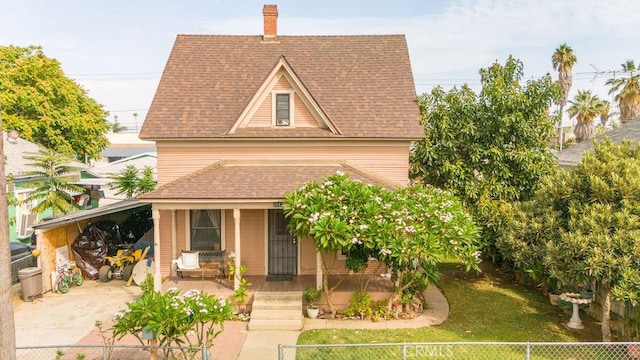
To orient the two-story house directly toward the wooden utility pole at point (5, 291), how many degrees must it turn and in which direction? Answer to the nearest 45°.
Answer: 0° — it already faces it

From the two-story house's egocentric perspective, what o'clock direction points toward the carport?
The carport is roughly at 3 o'clock from the two-story house.

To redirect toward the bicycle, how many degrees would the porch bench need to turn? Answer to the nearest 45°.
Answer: approximately 90° to its right

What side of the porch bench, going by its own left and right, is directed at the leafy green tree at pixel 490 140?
left

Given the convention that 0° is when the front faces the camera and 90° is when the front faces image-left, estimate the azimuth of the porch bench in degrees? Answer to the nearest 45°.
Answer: approximately 0°

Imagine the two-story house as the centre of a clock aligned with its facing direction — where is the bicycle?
The bicycle is roughly at 3 o'clock from the two-story house.

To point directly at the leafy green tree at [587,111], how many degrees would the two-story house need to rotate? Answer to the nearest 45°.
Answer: approximately 135° to its left
